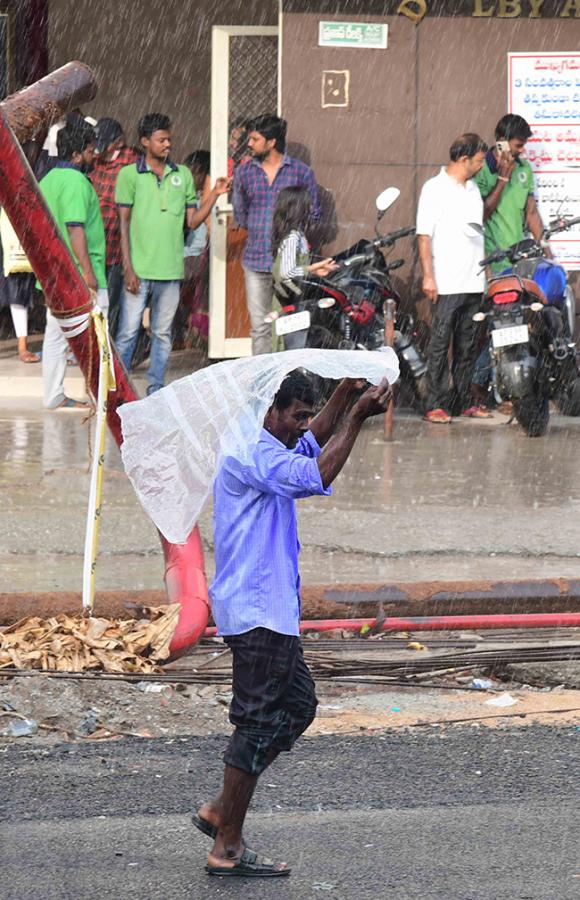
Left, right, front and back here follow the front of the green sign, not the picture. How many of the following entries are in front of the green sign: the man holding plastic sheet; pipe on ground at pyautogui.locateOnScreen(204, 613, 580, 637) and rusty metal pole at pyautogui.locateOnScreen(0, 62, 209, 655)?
3

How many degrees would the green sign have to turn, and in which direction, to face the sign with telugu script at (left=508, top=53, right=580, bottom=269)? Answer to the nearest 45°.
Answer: approximately 90° to its left

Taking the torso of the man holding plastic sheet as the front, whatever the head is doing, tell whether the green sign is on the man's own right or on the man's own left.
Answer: on the man's own left

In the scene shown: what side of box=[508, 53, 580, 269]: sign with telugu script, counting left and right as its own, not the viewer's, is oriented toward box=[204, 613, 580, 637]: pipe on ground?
front

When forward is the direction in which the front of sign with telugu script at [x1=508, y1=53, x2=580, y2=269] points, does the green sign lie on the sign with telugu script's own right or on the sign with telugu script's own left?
on the sign with telugu script's own right

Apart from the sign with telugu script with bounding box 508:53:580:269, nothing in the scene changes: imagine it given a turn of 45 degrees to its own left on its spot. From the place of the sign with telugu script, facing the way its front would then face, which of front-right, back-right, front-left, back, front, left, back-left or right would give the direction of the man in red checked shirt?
back-right

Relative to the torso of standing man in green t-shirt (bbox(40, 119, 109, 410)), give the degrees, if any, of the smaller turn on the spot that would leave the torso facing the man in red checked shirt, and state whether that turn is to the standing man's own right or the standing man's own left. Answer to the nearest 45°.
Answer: approximately 90° to the standing man's own left

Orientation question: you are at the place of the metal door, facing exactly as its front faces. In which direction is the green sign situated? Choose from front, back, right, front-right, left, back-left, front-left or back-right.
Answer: front-left

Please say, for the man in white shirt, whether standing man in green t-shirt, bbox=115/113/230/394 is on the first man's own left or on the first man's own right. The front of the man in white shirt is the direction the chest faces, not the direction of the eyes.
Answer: on the first man's own right

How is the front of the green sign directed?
toward the camera

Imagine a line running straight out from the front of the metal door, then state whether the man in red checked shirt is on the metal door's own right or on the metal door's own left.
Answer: on the metal door's own right

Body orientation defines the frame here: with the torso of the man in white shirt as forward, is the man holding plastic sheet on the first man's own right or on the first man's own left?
on the first man's own right

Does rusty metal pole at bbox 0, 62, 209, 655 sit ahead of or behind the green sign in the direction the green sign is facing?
ahead

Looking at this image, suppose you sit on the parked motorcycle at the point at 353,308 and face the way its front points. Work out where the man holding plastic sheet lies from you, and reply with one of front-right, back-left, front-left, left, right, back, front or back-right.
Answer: back-right

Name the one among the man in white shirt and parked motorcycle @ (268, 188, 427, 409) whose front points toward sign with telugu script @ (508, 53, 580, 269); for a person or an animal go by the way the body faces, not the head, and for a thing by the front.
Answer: the parked motorcycle

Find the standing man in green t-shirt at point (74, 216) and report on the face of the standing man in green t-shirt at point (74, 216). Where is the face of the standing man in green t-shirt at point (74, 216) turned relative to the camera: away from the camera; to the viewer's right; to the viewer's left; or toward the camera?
to the viewer's right

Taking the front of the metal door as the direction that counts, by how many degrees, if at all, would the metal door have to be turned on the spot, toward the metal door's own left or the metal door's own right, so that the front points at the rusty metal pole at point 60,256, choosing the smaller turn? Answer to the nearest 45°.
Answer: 0° — it already faces it
